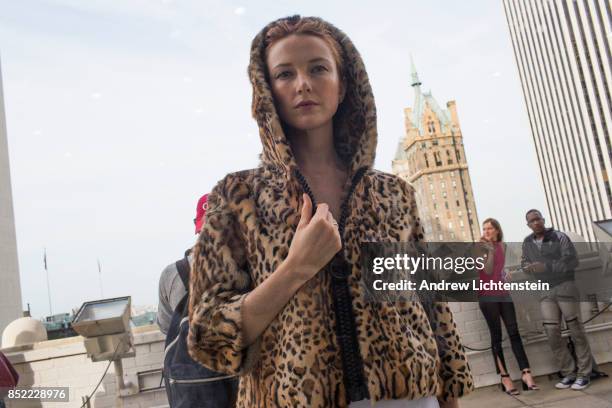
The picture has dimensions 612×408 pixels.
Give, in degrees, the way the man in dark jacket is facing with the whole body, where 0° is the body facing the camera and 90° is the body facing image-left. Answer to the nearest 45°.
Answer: approximately 45°

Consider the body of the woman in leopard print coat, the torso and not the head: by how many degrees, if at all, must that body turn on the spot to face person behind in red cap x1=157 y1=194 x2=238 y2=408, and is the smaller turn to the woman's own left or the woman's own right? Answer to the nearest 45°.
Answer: approximately 135° to the woman's own right

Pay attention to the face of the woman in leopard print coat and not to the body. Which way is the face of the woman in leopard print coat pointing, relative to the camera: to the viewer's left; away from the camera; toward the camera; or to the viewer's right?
toward the camera

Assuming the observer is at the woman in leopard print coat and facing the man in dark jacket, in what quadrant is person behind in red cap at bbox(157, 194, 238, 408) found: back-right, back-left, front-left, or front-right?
front-left

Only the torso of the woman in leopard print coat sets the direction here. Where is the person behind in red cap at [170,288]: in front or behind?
behind

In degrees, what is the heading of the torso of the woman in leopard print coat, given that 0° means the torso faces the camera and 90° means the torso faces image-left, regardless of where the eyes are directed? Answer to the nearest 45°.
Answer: approximately 0°

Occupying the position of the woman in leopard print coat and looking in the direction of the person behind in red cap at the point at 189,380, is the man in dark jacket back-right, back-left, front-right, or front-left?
front-right

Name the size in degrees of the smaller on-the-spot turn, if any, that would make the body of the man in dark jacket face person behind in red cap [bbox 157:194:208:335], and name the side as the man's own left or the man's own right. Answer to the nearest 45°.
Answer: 0° — they already face them

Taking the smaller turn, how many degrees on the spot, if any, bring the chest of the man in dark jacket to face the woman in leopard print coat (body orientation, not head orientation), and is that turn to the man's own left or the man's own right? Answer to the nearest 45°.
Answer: approximately 45° to the man's own left

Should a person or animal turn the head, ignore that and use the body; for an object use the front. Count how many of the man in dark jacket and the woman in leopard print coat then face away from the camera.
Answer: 0

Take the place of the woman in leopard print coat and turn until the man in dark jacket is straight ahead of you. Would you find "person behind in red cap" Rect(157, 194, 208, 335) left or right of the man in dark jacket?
left
